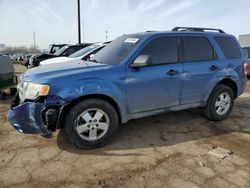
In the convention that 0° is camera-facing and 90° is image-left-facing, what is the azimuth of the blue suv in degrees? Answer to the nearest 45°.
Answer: approximately 45°

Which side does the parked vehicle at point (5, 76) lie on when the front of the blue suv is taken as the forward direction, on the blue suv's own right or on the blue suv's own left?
on the blue suv's own right

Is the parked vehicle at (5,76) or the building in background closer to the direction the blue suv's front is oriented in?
the parked vehicle

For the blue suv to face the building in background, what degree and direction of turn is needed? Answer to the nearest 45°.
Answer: approximately 180°
